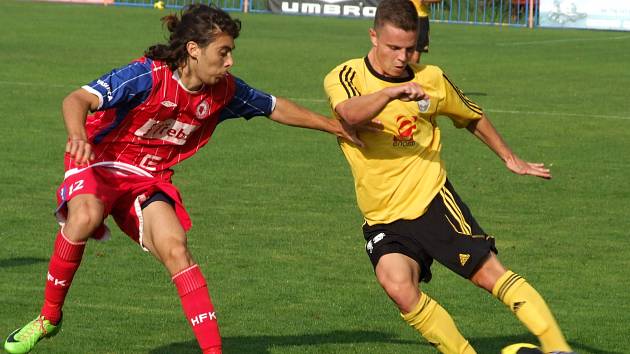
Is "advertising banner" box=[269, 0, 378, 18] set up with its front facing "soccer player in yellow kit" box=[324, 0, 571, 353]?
yes

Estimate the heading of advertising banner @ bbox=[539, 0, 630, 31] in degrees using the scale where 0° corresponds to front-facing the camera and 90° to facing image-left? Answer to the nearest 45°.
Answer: approximately 0°

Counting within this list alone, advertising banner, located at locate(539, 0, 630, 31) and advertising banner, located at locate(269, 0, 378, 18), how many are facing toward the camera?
2

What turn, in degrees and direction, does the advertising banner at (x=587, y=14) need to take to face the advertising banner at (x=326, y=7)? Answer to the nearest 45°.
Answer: approximately 90° to its right

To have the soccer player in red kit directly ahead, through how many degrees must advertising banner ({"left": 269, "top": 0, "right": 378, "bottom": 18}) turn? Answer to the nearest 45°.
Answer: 0° — it already faces them

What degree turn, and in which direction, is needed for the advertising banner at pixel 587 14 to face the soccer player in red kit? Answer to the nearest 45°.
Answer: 0° — it already faces them

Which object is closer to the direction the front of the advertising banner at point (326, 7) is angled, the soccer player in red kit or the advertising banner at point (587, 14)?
the soccer player in red kit

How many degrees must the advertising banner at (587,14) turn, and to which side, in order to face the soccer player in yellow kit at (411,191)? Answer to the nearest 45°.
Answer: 0° — it already faces them

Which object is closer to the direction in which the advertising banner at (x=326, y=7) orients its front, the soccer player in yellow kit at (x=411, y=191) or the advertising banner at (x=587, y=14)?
the soccer player in yellow kit

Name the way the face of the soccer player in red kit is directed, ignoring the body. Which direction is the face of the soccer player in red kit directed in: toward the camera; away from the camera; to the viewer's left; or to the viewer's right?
to the viewer's right

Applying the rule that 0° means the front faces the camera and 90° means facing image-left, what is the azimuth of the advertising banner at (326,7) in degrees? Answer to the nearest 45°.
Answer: approximately 0°

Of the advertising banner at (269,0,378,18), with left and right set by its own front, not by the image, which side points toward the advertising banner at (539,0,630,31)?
left
